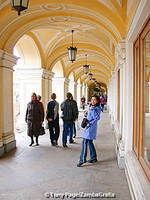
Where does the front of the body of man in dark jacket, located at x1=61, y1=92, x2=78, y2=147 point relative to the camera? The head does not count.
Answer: away from the camera

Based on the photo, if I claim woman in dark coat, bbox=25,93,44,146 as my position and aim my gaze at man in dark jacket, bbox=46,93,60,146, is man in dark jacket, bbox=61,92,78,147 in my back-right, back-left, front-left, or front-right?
front-right

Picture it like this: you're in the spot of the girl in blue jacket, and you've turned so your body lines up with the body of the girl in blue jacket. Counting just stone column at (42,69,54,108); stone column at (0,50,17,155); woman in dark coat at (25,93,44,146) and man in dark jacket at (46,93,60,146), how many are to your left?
0

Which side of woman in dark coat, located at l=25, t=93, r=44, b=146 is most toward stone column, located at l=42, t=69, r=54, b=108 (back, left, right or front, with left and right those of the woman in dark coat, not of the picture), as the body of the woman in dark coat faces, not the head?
back

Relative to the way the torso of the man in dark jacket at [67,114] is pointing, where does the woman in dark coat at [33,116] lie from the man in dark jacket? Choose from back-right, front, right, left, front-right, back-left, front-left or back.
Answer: left

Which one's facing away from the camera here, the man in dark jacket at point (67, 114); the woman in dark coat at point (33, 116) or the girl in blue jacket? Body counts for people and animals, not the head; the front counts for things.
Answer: the man in dark jacket

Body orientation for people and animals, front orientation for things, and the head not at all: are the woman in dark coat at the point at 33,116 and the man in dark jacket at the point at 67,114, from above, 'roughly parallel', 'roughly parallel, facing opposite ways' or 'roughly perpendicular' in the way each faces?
roughly parallel, facing opposite ways

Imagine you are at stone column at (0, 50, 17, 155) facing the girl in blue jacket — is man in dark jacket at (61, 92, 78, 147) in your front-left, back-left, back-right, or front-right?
front-left

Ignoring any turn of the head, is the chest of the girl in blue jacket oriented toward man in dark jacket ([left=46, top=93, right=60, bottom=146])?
no

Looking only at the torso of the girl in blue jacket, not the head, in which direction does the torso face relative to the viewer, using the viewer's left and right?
facing the viewer and to the left of the viewer

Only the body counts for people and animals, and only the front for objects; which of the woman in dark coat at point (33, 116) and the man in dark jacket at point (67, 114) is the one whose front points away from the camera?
the man in dark jacket

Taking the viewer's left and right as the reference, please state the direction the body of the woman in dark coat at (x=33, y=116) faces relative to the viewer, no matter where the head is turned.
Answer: facing the viewer

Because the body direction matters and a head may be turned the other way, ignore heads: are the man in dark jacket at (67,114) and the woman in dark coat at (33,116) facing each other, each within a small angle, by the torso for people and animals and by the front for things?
no

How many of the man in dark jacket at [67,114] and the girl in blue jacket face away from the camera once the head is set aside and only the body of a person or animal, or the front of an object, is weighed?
1

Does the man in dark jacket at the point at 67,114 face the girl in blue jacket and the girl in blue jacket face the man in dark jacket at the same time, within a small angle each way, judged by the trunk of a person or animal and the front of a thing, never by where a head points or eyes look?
no

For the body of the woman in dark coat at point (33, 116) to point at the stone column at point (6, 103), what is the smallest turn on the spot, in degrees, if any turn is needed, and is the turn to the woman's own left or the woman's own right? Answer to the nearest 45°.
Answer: approximately 45° to the woman's own right
